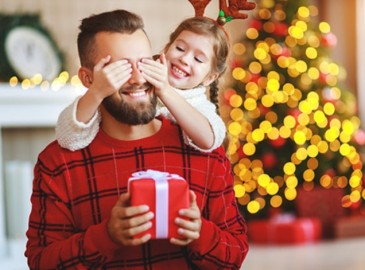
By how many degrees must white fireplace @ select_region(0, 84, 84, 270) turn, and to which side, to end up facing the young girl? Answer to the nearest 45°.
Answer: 0° — it already faces them

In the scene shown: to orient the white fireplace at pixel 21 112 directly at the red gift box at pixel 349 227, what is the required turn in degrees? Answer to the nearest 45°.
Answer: approximately 90° to its left

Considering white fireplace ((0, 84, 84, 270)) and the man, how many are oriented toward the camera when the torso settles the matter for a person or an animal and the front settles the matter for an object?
2

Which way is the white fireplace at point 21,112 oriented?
toward the camera

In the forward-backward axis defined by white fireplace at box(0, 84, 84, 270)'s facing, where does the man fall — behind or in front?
in front

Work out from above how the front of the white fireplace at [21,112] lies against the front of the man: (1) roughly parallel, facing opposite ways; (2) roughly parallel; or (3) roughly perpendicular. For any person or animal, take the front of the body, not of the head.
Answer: roughly parallel

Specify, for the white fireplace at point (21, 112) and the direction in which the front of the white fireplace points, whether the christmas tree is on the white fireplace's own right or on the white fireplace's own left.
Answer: on the white fireplace's own left

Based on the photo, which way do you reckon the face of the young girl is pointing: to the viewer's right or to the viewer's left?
to the viewer's left
